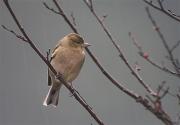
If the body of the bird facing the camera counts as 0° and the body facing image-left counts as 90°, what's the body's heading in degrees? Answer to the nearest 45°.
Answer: approximately 315°
